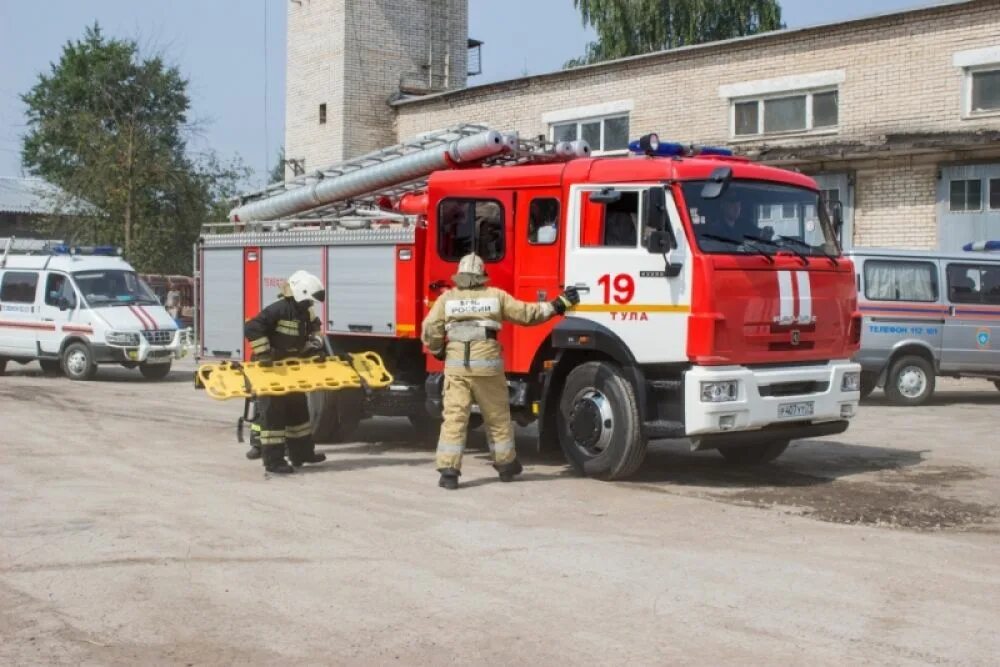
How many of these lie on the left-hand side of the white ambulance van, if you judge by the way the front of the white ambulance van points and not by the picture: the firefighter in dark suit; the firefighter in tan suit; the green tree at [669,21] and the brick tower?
2

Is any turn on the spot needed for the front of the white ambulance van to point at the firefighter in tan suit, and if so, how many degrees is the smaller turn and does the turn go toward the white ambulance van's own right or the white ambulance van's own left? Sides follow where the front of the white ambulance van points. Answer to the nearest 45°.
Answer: approximately 45° to the white ambulance van's own right

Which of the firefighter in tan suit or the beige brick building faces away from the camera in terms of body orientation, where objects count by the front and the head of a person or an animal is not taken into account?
the firefighter in tan suit

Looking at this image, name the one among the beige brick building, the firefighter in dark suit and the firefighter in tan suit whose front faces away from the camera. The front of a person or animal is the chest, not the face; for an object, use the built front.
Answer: the firefighter in tan suit

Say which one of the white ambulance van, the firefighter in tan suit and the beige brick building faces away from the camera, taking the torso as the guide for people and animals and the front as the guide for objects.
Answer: the firefighter in tan suit

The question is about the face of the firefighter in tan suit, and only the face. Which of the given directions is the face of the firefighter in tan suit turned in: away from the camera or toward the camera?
away from the camera

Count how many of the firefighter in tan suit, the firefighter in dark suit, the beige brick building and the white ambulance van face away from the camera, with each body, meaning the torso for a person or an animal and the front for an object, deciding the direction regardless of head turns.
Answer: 1

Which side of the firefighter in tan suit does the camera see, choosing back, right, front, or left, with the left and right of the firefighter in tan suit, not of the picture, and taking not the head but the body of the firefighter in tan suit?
back

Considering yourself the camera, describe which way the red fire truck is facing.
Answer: facing the viewer and to the right of the viewer

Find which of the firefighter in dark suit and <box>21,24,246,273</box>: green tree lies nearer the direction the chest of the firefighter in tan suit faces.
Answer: the green tree

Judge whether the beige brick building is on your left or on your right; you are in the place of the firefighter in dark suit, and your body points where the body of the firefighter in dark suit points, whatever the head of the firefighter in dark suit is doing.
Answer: on your left

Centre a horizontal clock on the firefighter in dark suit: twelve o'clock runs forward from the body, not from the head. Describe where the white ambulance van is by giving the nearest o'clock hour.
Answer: The white ambulance van is roughly at 7 o'clock from the firefighter in dark suit.

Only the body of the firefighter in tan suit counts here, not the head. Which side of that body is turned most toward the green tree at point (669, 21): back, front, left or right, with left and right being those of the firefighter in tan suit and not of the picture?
front

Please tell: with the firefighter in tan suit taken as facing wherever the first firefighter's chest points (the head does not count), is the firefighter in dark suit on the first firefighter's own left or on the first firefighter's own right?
on the first firefighter's own left

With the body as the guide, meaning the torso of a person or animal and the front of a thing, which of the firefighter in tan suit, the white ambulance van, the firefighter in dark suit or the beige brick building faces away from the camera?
the firefighter in tan suit

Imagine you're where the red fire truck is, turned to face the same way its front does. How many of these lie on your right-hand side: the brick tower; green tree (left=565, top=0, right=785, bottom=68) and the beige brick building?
0

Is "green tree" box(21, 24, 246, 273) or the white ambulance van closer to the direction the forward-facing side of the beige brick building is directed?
the white ambulance van

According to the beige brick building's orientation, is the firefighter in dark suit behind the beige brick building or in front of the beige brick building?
in front

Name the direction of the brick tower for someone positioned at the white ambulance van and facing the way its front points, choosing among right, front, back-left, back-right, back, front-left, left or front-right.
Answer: left

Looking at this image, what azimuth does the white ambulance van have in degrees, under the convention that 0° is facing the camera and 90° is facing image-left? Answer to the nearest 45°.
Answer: approximately 315°
